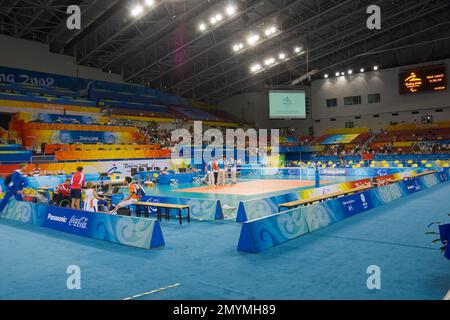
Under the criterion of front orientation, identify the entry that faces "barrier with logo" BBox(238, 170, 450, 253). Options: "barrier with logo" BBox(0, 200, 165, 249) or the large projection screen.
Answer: the large projection screen

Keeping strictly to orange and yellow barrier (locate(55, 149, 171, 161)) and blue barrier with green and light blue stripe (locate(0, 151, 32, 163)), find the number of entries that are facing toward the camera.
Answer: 2

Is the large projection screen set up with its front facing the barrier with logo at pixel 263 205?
yes

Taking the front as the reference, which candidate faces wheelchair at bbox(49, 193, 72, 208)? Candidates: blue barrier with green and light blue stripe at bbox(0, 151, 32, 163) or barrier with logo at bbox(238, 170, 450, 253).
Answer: blue barrier with green and light blue stripe at bbox(0, 151, 32, 163)

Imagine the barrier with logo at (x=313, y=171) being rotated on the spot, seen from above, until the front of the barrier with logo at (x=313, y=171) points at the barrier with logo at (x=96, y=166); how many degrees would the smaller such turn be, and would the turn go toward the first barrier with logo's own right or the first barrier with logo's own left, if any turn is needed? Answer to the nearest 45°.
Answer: approximately 45° to the first barrier with logo's own right

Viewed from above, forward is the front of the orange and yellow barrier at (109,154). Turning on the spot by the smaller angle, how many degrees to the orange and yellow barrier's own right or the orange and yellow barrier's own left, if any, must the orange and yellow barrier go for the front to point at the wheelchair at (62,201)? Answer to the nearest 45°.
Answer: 0° — it already faces it

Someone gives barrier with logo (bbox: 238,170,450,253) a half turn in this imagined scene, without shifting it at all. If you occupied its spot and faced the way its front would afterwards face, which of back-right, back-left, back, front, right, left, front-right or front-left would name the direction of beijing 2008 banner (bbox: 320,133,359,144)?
front-right
